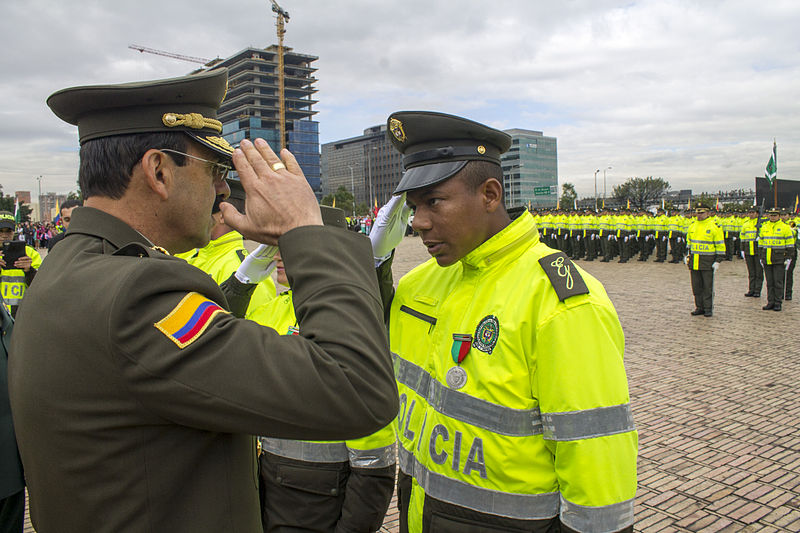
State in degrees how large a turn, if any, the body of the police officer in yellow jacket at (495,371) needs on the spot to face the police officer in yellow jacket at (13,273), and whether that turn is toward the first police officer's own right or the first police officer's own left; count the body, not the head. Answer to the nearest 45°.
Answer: approximately 90° to the first police officer's own right

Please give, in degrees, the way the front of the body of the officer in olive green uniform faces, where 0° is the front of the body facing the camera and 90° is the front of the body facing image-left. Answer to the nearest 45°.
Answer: approximately 225°

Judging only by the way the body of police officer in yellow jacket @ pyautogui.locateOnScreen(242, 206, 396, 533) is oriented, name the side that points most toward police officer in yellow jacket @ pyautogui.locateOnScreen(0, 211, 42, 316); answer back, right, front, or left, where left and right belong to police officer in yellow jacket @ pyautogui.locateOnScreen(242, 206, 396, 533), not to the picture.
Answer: right

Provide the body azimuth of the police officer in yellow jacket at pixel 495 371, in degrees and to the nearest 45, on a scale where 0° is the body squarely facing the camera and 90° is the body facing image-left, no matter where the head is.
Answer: approximately 45°

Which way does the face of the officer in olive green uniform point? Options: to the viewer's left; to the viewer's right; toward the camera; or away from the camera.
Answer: to the viewer's right

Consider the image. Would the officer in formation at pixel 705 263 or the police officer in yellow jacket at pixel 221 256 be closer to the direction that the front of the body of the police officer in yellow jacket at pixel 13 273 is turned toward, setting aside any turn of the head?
the police officer in yellow jacket

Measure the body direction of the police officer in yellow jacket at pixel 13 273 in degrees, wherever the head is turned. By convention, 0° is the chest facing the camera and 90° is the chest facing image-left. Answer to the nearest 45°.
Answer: approximately 0°

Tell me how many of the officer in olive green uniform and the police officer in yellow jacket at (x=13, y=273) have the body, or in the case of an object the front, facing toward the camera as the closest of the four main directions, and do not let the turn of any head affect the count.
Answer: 1

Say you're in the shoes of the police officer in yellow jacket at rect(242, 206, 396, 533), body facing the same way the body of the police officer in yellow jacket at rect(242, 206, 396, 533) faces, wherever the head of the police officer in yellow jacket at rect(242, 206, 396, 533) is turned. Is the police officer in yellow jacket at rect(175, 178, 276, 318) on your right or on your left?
on your right

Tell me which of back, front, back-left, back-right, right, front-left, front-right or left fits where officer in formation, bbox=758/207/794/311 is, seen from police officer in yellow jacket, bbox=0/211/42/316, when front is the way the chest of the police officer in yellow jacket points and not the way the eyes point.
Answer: left
